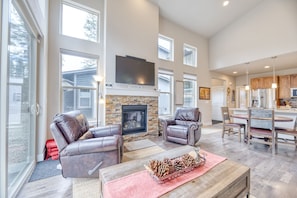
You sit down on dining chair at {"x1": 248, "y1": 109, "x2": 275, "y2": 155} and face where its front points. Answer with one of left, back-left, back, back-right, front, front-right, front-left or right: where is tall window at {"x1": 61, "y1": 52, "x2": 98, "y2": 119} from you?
back-left

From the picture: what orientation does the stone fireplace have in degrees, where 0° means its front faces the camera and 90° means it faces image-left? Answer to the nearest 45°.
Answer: approximately 315°

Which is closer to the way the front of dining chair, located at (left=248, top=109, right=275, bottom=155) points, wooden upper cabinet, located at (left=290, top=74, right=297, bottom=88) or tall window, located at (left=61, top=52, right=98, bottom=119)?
the wooden upper cabinet

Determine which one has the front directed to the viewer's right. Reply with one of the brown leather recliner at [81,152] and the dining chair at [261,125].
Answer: the brown leather recliner

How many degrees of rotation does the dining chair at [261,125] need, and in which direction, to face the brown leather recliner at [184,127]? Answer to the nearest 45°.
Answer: approximately 135° to its left

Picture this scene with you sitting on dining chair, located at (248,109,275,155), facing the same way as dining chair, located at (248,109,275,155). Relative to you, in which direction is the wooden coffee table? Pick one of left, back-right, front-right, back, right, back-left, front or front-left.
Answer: back

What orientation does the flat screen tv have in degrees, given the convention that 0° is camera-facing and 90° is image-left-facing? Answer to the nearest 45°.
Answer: approximately 315°

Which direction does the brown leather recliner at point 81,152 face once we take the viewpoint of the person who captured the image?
facing to the right of the viewer

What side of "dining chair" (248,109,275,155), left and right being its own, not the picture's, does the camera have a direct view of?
back

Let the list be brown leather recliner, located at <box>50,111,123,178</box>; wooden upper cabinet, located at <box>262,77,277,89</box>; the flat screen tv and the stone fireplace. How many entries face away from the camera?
0

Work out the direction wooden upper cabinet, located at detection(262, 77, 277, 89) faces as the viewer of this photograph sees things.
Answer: facing the viewer and to the left of the viewer

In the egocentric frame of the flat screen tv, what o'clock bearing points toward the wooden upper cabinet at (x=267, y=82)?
The wooden upper cabinet is roughly at 10 o'clock from the flat screen tv.

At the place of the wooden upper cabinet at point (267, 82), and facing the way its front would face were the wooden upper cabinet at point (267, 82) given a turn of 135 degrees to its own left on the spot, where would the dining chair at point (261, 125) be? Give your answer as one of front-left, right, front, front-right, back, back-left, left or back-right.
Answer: right

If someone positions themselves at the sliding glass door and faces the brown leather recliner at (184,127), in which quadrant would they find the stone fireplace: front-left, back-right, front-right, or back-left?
front-left

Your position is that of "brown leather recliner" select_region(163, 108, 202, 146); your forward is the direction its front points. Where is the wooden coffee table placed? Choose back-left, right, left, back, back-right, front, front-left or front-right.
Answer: front-left

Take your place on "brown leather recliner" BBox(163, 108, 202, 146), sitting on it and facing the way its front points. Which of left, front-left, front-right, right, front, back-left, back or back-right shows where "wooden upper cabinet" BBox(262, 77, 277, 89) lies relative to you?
back

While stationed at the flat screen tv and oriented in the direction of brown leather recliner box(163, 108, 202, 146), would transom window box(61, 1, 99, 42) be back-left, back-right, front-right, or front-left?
back-right
